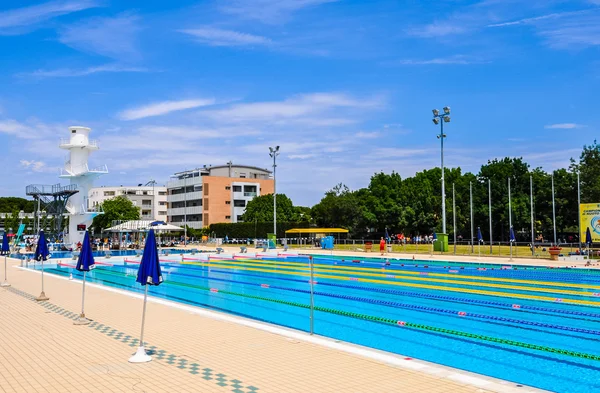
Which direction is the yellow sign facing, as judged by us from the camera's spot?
facing the viewer

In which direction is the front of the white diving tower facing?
to the viewer's right

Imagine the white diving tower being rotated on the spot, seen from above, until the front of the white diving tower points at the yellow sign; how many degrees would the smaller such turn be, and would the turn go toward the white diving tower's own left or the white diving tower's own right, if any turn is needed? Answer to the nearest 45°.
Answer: approximately 45° to the white diving tower's own right

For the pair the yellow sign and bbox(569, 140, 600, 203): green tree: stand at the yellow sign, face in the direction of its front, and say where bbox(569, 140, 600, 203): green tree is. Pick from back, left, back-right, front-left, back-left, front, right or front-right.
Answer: back

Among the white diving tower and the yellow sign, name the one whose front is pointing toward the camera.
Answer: the yellow sign

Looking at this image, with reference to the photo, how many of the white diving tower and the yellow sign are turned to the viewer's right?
1

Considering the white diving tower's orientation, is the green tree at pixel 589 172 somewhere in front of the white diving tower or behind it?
in front

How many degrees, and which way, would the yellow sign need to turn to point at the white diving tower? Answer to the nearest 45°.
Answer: approximately 90° to its right
